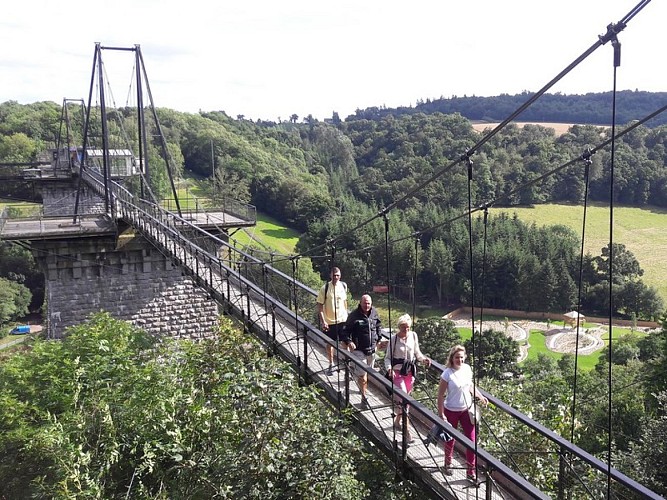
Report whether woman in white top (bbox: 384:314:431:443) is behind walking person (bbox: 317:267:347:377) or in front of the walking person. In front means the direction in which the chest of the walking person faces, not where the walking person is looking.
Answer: in front

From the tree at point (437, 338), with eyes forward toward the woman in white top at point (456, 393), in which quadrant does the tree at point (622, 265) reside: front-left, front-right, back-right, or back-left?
back-left

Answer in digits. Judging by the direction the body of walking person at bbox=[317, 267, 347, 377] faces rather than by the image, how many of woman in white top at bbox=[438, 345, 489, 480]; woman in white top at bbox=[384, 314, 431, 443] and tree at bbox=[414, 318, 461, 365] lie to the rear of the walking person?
1

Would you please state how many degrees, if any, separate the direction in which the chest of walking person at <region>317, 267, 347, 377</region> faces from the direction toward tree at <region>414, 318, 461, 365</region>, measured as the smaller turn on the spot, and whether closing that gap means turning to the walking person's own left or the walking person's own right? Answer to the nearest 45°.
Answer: approximately 180°

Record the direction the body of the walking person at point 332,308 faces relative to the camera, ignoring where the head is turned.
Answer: toward the camera

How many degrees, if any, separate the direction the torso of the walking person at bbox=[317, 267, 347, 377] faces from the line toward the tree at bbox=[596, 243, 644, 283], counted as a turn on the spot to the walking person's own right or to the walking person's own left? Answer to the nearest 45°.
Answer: approximately 135° to the walking person's own left

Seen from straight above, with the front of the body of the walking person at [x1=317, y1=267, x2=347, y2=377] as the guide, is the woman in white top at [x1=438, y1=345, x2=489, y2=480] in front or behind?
in front
